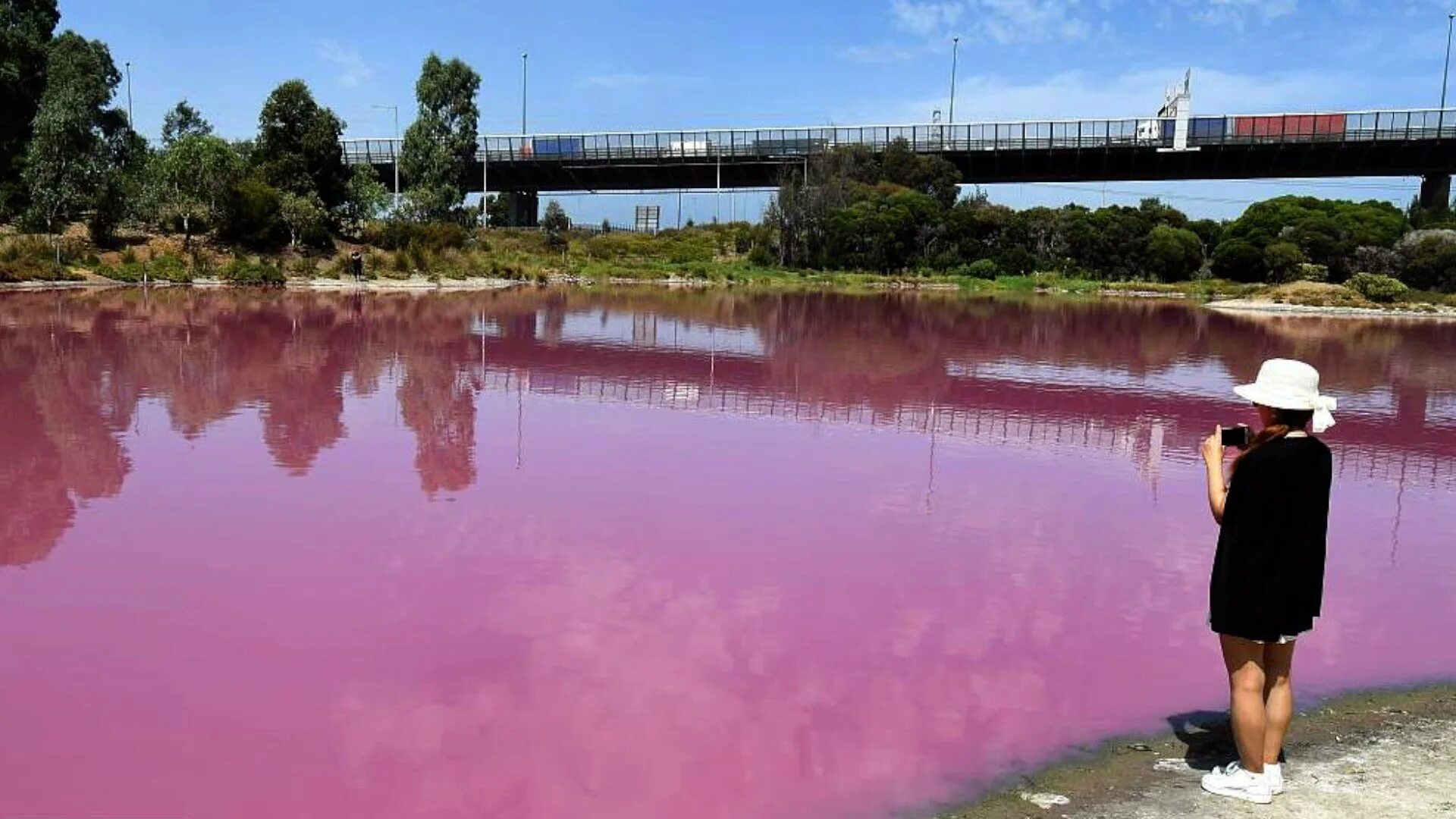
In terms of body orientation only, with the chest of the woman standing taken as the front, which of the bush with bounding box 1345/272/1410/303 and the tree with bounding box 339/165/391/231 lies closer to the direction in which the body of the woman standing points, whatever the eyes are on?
the tree

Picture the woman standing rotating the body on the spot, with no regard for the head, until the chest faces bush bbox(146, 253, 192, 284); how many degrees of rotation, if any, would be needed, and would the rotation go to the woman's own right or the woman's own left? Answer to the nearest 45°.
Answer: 0° — they already face it

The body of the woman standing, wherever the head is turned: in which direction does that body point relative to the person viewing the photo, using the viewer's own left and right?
facing away from the viewer and to the left of the viewer

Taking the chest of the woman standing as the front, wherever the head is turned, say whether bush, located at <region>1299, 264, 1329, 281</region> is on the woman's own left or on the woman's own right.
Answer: on the woman's own right

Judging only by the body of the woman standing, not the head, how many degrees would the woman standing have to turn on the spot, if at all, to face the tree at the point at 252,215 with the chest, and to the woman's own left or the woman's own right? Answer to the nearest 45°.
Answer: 0° — they already face it

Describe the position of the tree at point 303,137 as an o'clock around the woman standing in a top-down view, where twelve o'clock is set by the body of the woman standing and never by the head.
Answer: The tree is roughly at 12 o'clock from the woman standing.

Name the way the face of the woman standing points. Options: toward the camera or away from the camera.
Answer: away from the camera

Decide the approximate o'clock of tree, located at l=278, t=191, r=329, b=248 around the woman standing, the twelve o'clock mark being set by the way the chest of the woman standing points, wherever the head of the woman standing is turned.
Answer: The tree is roughly at 12 o'clock from the woman standing.
